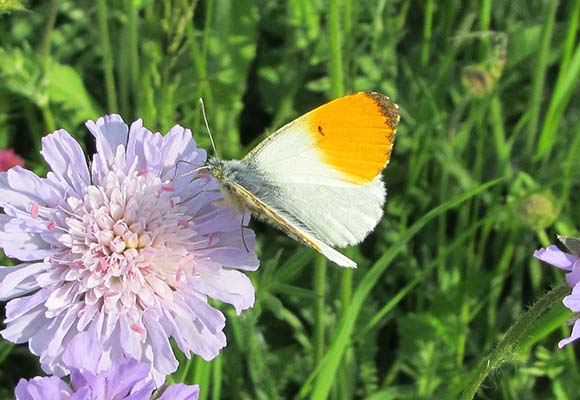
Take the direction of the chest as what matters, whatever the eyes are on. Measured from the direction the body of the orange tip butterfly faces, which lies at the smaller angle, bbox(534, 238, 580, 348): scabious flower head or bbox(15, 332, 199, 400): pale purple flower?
the pale purple flower

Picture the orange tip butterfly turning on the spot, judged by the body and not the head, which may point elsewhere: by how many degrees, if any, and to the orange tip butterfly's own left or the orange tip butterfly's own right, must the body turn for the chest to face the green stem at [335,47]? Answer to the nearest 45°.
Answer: approximately 90° to the orange tip butterfly's own right

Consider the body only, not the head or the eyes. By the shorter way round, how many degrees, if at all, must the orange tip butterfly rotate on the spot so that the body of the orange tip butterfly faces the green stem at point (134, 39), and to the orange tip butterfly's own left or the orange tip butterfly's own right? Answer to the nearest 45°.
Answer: approximately 45° to the orange tip butterfly's own right

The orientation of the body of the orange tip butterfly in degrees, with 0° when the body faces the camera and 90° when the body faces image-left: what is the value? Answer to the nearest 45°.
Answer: approximately 90°

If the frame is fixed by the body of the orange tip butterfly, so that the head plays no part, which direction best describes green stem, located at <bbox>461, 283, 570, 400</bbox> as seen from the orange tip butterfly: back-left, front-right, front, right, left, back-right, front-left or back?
back-left

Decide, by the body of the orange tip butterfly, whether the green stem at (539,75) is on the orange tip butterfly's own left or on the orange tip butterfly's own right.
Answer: on the orange tip butterfly's own right

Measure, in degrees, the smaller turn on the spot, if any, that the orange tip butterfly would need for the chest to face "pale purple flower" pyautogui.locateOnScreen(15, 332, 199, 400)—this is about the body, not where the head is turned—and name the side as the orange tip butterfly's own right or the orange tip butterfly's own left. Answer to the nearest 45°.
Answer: approximately 45° to the orange tip butterfly's own left

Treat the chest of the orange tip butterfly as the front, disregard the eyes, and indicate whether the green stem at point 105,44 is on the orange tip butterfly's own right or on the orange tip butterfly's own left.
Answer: on the orange tip butterfly's own right

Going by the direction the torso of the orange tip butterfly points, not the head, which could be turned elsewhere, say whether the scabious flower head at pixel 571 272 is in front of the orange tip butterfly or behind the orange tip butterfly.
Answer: behind
